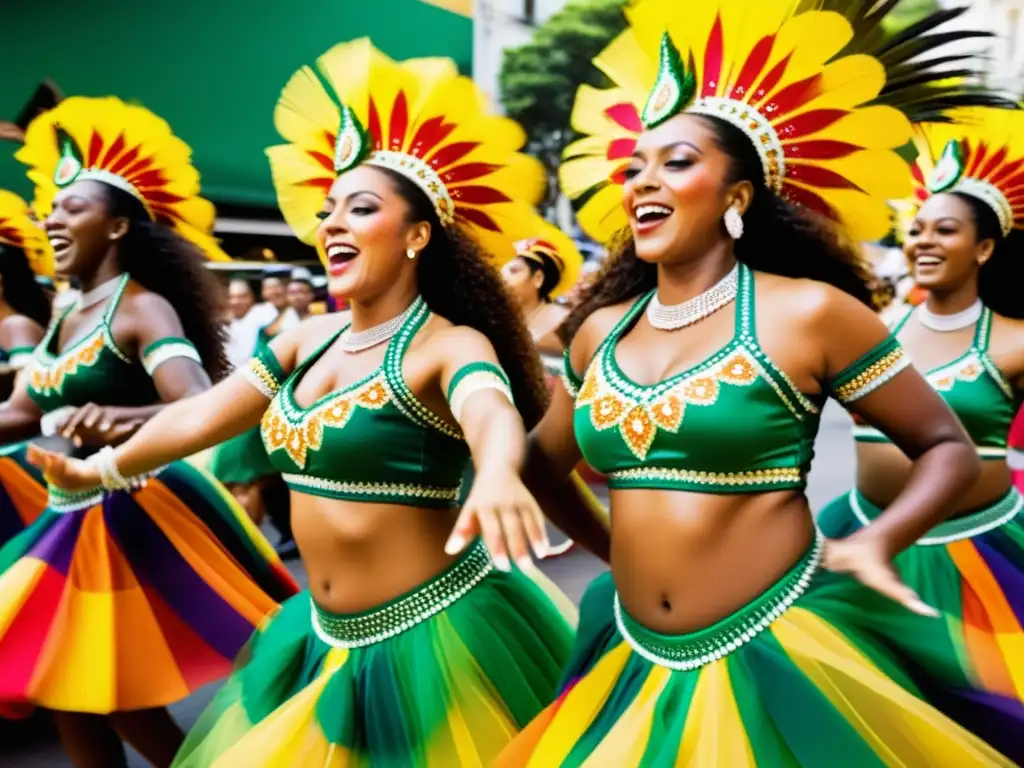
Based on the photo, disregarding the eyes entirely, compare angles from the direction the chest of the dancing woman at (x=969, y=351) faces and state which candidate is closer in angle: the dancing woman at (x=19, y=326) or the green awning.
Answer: the dancing woman

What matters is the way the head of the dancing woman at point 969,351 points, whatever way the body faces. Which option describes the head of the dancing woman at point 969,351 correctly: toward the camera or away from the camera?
toward the camera

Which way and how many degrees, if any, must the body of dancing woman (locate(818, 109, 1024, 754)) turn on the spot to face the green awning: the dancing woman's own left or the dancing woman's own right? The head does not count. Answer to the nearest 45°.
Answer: approximately 90° to the dancing woman's own right

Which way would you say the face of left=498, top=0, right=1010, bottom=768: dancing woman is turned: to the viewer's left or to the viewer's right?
to the viewer's left

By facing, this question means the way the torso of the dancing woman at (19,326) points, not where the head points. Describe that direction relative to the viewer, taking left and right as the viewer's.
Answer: facing the viewer and to the left of the viewer

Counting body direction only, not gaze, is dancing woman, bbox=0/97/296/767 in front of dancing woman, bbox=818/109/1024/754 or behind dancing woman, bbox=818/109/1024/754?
in front

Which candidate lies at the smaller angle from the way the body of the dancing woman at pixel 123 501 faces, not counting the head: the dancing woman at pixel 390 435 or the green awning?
the dancing woman

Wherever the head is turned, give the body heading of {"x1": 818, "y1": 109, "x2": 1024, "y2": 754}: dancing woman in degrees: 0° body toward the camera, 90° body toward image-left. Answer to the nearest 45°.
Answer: approximately 45°

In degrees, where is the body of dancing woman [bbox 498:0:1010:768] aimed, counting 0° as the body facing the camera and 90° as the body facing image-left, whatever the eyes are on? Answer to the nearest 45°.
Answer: approximately 45°

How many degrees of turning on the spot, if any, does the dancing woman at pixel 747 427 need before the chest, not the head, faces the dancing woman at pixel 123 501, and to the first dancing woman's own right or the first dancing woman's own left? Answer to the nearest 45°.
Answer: approximately 45° to the first dancing woman's own right

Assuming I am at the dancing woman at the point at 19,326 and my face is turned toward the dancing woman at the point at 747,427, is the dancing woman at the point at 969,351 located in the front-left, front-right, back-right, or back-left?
front-left

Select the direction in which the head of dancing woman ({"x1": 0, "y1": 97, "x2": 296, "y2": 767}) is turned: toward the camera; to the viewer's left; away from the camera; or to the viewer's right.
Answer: to the viewer's left

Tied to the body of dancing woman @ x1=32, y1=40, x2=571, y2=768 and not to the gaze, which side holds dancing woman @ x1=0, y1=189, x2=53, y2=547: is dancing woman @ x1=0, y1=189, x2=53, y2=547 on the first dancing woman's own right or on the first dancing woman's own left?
on the first dancing woman's own right

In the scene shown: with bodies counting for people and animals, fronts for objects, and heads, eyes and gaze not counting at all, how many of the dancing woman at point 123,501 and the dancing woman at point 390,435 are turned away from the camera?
0

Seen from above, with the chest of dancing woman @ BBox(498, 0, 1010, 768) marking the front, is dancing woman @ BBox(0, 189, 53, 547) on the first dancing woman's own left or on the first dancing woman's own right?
on the first dancing woman's own right

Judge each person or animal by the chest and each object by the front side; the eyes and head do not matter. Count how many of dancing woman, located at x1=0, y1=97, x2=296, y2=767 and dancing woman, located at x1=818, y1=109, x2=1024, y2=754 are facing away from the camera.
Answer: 0

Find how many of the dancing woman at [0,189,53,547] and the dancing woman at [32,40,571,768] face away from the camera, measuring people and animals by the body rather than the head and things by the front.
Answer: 0
